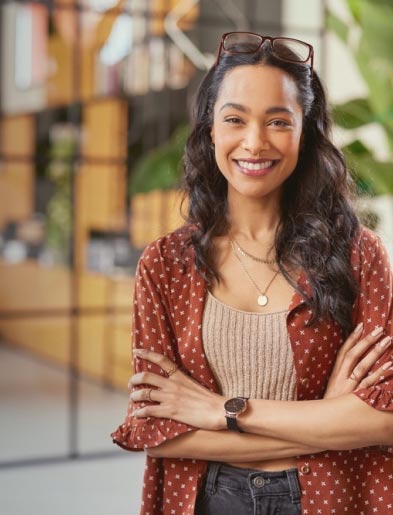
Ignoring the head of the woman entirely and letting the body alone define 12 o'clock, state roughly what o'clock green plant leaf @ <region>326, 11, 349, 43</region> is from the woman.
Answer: The green plant leaf is roughly at 6 o'clock from the woman.

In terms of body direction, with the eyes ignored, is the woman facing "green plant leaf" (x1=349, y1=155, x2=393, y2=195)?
no

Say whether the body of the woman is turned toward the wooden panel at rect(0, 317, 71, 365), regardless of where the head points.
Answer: no

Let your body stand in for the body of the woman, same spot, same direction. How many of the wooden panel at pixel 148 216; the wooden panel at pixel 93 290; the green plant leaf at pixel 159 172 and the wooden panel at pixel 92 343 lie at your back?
4

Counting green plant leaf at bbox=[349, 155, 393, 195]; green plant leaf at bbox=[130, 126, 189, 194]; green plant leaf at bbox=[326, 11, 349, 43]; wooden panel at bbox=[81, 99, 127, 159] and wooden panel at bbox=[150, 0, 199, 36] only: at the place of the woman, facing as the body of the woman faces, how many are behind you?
5

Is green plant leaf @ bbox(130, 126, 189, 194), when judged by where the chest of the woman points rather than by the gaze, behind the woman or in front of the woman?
behind

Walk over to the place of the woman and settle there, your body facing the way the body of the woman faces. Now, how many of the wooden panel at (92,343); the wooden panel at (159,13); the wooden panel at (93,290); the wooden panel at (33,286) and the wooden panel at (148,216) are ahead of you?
0

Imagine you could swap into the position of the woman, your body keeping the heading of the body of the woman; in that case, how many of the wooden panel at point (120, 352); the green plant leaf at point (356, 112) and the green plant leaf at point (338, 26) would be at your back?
3

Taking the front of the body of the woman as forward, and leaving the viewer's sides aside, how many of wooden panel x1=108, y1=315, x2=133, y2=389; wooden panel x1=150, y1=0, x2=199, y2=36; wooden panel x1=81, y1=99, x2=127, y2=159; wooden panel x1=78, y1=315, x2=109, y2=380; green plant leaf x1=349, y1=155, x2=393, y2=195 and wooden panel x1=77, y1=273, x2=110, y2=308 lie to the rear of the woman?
6

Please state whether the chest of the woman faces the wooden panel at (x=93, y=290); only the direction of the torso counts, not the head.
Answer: no

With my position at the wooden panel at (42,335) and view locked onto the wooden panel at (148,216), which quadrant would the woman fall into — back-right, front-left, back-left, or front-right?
front-right

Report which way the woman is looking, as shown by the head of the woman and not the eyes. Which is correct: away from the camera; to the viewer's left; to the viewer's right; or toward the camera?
toward the camera

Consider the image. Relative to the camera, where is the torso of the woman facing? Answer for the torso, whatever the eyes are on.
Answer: toward the camera

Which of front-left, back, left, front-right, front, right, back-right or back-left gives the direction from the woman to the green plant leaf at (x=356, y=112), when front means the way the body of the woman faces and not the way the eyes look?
back

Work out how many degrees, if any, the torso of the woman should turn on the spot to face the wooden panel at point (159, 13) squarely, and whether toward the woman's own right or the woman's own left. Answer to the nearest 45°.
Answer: approximately 180°

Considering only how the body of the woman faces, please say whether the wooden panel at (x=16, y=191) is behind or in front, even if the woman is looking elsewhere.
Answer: behind

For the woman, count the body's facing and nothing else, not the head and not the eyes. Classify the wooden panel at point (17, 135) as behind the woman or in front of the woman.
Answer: behind
